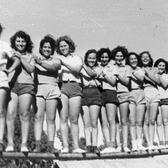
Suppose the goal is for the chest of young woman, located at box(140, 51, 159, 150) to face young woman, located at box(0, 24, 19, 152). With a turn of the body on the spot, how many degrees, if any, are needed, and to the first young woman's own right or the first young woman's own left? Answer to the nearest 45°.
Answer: approximately 45° to the first young woman's own right

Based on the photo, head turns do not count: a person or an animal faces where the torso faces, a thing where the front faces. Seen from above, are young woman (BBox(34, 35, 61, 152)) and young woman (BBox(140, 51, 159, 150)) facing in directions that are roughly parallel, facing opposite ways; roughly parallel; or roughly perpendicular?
roughly parallel

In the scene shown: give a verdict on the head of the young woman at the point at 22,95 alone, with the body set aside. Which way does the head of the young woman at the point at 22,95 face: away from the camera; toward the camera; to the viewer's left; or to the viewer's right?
toward the camera

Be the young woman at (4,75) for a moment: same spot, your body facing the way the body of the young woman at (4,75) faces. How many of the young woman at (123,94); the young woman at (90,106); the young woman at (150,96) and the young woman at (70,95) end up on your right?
0

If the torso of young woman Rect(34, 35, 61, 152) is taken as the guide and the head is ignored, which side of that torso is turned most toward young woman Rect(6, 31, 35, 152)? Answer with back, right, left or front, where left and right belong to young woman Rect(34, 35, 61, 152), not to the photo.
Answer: right

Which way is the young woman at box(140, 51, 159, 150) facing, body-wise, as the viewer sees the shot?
toward the camera

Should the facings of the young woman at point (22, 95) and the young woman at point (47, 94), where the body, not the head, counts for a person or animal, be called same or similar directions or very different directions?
same or similar directions

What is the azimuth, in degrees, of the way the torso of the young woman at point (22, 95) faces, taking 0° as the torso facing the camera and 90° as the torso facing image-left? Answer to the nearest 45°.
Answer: approximately 0°

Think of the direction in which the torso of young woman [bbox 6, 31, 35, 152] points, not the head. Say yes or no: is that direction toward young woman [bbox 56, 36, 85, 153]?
no

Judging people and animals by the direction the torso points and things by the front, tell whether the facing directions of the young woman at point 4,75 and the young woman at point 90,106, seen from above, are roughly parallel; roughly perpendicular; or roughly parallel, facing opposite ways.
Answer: roughly parallel

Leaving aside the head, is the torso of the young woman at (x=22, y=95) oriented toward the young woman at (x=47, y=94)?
no

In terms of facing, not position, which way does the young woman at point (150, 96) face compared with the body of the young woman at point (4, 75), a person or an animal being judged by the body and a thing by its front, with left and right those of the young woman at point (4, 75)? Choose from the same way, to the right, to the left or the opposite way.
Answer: the same way

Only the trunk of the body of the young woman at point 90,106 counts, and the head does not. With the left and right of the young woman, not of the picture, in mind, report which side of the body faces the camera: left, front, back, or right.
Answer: front

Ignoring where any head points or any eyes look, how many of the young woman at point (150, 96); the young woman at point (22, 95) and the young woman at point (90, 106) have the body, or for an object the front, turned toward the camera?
3

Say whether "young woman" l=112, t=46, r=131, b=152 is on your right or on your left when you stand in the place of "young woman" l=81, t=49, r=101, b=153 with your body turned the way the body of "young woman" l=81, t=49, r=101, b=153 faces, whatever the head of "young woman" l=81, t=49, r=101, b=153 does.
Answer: on your left

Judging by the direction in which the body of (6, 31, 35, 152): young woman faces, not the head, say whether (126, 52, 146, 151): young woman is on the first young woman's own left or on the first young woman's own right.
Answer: on the first young woman's own left

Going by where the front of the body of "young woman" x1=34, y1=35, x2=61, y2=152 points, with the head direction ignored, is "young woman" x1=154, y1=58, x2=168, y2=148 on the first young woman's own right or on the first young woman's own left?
on the first young woman's own left

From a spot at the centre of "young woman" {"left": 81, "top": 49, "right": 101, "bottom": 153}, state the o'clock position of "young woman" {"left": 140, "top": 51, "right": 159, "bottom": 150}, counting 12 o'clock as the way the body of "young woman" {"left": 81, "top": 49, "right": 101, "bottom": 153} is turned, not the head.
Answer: "young woman" {"left": 140, "top": 51, "right": 159, "bottom": 150} is roughly at 8 o'clock from "young woman" {"left": 81, "top": 49, "right": 101, "bottom": 153}.

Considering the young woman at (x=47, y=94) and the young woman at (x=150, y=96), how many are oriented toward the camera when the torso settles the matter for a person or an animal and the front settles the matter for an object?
2

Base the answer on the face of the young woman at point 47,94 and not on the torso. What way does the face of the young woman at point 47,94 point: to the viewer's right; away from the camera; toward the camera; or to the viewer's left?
toward the camera
